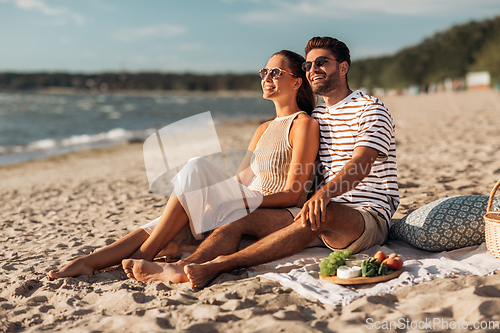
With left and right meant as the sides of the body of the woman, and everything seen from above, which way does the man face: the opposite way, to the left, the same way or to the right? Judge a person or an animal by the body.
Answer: the same way

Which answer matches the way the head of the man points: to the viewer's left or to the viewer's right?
to the viewer's left

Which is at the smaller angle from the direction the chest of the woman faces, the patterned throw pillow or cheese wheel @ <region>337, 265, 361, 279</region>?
the cheese wheel

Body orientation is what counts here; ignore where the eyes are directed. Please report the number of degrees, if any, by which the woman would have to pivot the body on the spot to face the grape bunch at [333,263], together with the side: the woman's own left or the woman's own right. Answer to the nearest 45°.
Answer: approximately 45° to the woman's own left

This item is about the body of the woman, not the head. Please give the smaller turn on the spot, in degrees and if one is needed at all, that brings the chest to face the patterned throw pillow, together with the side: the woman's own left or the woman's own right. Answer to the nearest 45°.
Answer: approximately 135° to the woman's own left

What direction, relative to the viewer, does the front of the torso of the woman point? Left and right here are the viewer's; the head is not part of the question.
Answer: facing the viewer and to the left of the viewer

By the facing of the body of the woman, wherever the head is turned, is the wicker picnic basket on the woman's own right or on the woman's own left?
on the woman's own left

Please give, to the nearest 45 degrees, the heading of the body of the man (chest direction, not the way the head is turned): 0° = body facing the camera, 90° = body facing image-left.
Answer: approximately 45°
